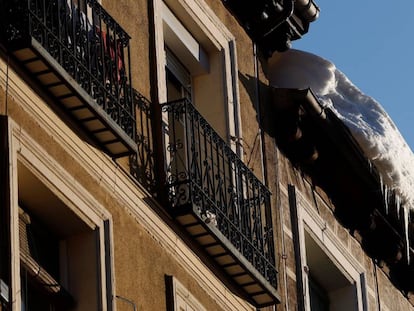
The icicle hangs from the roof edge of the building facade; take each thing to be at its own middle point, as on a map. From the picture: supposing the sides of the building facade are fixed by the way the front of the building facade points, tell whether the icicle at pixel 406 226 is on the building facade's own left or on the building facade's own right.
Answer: on the building facade's own left

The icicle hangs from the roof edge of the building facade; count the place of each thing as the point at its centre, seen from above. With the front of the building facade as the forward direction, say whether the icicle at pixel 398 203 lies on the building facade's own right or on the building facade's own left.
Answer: on the building facade's own left
